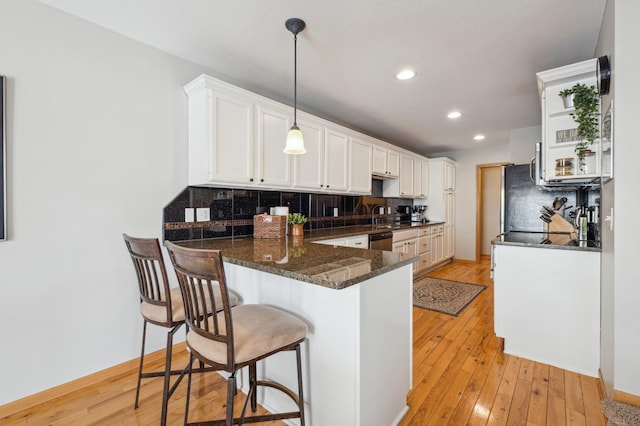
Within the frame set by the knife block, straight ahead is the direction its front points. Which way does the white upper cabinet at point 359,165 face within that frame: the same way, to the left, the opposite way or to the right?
the opposite way

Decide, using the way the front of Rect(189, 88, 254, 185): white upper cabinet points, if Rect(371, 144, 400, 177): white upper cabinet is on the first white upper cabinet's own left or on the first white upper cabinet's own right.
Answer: on the first white upper cabinet's own left

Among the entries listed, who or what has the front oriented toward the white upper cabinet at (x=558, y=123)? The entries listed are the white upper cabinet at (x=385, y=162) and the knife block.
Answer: the white upper cabinet at (x=385, y=162)

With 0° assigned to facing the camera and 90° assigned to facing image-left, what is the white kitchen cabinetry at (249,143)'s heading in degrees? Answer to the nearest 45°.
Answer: approximately 315°

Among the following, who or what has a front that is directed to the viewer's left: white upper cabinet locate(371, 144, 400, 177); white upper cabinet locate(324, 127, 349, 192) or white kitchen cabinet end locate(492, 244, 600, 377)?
the white kitchen cabinet end

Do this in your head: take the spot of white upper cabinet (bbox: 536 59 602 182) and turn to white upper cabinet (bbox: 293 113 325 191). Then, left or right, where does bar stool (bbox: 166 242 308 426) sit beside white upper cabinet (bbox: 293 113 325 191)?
left

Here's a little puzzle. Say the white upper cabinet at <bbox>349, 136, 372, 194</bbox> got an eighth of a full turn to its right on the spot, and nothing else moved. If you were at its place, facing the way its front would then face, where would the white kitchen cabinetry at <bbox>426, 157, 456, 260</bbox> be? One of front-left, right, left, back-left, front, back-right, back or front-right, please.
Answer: back-left

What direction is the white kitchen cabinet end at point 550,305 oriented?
to the viewer's left

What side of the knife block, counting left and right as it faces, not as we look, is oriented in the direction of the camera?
left

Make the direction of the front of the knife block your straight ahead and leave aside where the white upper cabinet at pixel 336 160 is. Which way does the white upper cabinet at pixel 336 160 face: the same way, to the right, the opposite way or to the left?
the opposite way

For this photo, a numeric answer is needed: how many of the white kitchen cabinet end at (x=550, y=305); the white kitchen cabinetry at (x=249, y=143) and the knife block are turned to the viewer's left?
2
